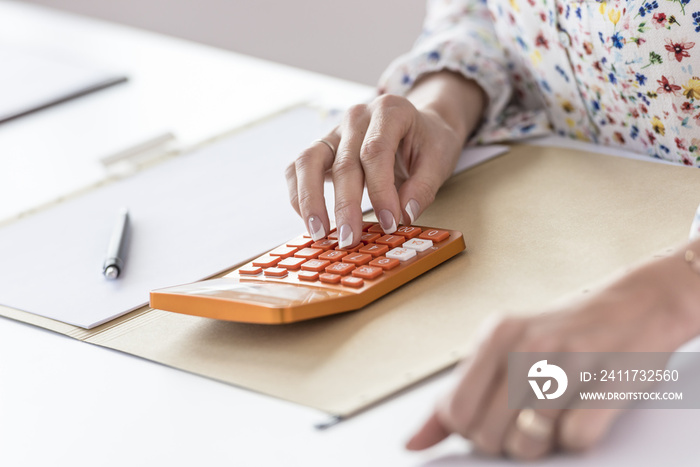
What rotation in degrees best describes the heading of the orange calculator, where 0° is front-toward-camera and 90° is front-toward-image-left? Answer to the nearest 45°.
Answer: approximately 225°
